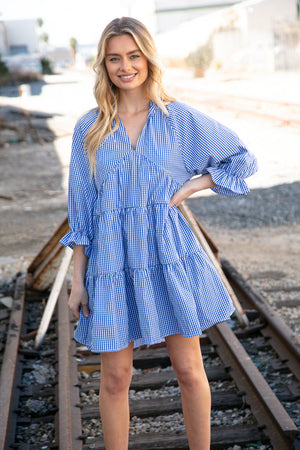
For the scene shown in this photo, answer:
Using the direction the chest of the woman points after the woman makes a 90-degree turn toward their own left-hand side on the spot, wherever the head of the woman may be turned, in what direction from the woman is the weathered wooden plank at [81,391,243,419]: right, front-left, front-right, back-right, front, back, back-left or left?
left

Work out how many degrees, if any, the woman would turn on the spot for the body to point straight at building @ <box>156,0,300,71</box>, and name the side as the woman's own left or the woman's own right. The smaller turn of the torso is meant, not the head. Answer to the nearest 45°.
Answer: approximately 180°

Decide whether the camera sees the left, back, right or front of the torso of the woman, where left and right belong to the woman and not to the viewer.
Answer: front

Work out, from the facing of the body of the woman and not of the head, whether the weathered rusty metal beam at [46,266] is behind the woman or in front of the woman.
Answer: behind

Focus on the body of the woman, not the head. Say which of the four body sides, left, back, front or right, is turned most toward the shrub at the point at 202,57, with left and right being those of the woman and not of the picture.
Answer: back
